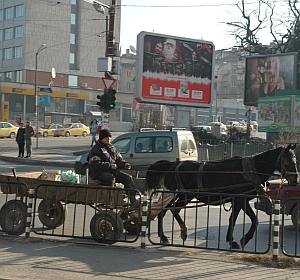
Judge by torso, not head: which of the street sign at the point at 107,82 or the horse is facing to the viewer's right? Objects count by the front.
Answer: the horse

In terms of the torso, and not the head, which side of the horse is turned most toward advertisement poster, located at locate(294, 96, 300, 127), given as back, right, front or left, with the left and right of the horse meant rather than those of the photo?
left

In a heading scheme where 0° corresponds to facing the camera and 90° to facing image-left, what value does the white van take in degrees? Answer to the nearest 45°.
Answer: approximately 135°

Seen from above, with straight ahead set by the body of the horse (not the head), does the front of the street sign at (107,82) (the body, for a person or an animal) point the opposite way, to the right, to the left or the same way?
to the right

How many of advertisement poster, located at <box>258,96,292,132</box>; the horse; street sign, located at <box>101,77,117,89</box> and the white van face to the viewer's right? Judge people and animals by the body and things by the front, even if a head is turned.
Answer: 1

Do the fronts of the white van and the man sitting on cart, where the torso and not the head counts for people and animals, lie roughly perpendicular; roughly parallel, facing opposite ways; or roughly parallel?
roughly parallel, facing opposite ways

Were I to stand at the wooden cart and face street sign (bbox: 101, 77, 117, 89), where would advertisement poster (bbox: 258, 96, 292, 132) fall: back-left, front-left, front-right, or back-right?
front-right

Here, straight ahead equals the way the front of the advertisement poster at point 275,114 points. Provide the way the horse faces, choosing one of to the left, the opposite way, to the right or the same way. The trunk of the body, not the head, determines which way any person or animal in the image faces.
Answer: to the left

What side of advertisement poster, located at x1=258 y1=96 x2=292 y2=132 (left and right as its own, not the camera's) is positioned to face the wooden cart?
front

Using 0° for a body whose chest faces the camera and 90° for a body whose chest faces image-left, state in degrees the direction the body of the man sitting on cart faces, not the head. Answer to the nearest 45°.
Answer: approximately 315°

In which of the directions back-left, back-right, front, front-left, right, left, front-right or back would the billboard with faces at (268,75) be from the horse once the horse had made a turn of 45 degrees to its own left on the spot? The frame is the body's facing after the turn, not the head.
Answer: front-left

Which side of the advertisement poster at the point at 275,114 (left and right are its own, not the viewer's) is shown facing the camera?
front

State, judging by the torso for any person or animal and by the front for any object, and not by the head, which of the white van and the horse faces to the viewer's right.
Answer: the horse

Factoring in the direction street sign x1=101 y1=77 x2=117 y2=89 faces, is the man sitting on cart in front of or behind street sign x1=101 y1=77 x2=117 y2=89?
in front

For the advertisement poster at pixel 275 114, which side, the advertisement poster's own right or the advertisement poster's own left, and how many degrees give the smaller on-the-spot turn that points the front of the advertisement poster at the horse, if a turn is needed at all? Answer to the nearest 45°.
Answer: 0° — it already faces it
